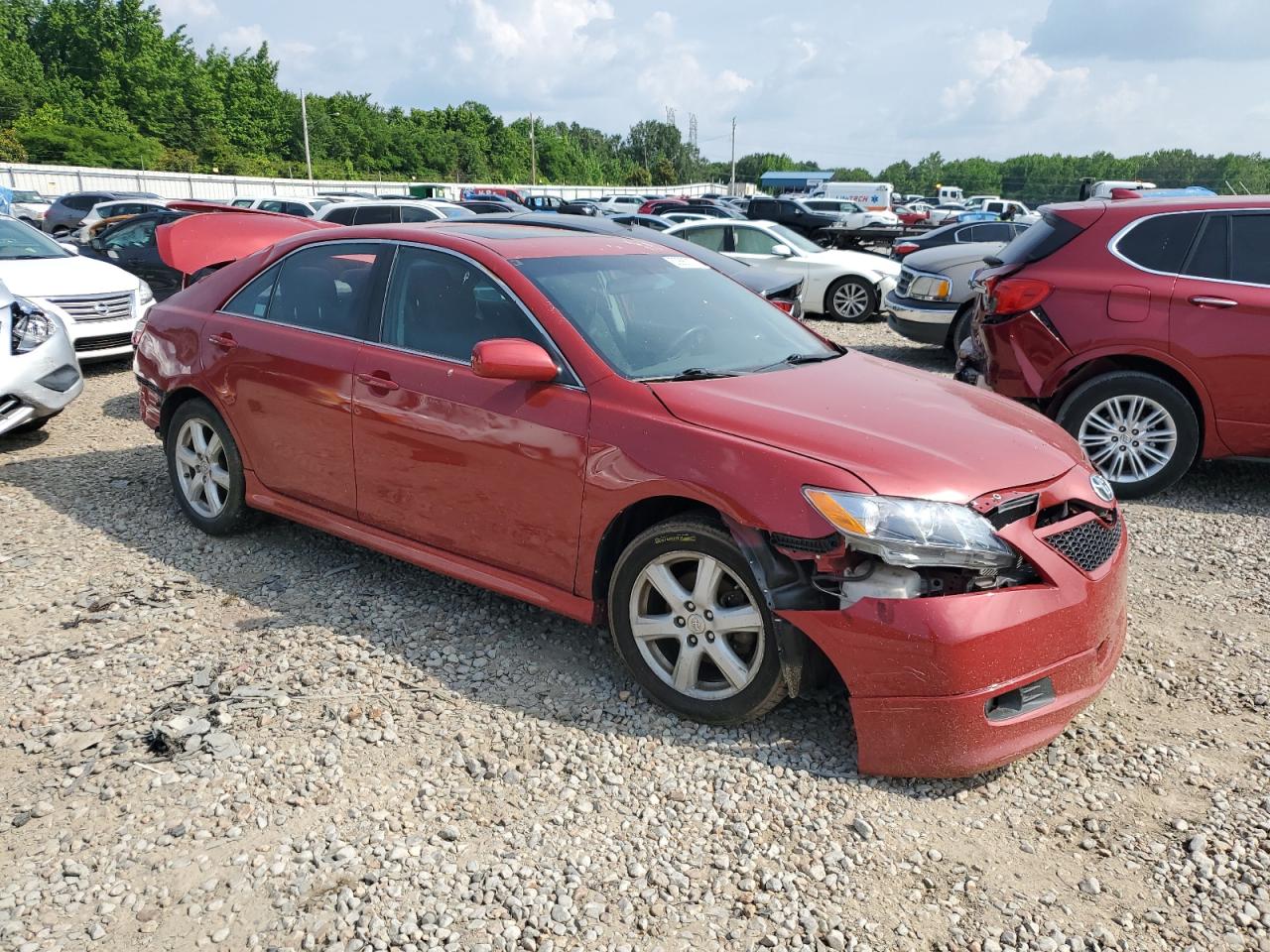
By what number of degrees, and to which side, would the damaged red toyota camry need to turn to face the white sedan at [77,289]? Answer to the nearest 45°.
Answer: approximately 180°

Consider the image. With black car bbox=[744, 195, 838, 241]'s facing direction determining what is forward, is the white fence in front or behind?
behind

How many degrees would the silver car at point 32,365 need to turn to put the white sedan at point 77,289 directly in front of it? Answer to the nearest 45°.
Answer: approximately 135° to its left

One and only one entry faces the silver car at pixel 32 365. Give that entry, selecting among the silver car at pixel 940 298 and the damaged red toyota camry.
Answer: the silver car at pixel 940 298

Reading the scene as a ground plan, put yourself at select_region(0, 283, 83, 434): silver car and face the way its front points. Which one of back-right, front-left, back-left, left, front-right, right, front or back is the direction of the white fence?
back-left

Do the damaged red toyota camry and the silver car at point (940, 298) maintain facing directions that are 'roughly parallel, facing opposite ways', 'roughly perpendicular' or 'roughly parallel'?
roughly perpendicular

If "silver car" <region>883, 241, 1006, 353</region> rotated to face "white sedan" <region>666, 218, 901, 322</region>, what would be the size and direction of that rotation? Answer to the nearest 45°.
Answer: approximately 90° to its right

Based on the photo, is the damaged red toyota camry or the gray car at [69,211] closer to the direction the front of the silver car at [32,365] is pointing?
the damaged red toyota camry

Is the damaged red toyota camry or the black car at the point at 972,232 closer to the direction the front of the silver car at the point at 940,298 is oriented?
the damaged red toyota camry

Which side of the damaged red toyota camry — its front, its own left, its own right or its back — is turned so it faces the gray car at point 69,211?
back

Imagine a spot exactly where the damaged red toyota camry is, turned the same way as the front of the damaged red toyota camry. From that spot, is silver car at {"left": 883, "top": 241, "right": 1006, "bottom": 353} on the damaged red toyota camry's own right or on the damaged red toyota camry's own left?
on the damaged red toyota camry's own left
